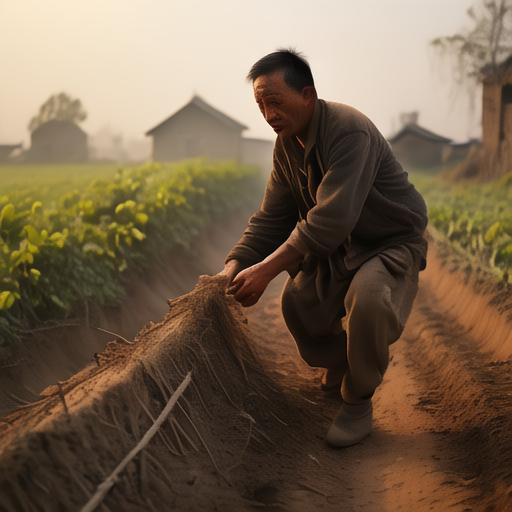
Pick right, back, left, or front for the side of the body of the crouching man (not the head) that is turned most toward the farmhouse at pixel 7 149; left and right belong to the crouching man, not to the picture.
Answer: right

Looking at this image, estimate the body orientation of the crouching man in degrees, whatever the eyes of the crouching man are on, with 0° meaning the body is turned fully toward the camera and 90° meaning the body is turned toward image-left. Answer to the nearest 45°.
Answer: approximately 45°

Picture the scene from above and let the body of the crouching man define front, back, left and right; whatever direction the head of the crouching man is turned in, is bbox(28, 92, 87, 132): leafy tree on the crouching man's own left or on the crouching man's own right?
on the crouching man's own right

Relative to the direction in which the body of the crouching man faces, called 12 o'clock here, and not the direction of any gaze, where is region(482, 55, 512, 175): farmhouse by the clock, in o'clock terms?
The farmhouse is roughly at 5 o'clock from the crouching man.

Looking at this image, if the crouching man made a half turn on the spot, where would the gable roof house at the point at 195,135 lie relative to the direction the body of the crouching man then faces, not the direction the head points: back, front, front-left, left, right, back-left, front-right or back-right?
front-left

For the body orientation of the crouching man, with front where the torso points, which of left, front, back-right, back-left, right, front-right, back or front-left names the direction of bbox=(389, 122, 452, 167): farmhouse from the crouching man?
back-right

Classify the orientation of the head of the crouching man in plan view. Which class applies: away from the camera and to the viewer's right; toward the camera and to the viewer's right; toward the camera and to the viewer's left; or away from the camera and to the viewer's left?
toward the camera and to the viewer's left
